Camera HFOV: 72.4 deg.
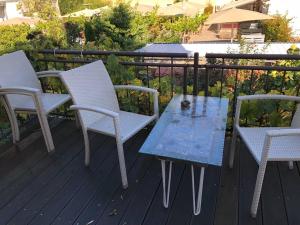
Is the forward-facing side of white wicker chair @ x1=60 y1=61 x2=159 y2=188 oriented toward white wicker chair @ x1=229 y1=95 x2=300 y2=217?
yes

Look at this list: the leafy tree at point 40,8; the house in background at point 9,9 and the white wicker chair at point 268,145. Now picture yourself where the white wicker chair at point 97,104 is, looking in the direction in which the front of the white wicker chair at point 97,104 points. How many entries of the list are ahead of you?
1

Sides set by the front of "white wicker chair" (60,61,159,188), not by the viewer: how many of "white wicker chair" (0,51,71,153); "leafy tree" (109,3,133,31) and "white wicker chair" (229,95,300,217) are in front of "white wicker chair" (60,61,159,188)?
1

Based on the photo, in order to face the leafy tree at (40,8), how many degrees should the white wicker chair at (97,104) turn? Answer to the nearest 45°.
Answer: approximately 135° to its left

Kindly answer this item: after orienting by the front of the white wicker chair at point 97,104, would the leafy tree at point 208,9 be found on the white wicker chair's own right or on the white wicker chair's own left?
on the white wicker chair's own left

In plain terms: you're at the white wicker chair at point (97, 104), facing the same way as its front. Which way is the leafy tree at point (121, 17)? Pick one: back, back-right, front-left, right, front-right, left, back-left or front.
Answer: back-left

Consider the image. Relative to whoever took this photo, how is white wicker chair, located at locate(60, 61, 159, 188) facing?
facing the viewer and to the right of the viewer

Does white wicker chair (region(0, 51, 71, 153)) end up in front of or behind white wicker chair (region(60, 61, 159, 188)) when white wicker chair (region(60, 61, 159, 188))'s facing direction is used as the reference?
behind

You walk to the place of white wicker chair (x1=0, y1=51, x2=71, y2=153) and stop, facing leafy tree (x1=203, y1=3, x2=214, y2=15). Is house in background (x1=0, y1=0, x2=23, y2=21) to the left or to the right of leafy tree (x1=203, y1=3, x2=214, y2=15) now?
left

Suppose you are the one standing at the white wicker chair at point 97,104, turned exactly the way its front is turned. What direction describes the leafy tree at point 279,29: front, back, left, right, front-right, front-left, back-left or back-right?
left

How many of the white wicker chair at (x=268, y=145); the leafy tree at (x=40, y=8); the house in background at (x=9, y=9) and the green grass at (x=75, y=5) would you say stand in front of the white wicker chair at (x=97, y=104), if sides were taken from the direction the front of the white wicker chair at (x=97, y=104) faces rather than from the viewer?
1

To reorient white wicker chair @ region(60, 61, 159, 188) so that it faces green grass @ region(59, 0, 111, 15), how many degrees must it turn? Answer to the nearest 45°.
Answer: approximately 135° to its left
